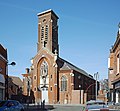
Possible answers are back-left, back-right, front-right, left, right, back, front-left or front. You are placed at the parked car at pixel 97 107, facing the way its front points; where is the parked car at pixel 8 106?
front-left
